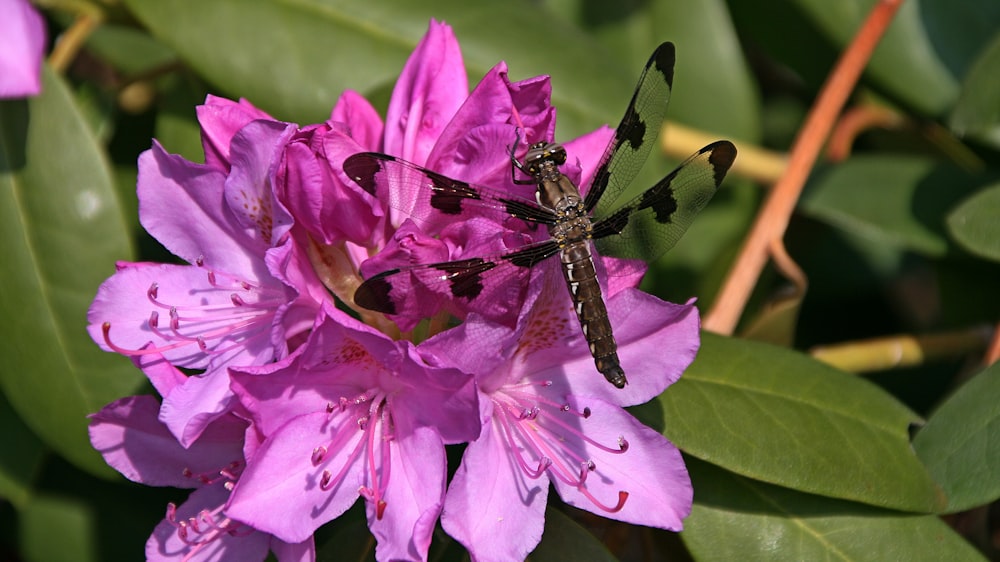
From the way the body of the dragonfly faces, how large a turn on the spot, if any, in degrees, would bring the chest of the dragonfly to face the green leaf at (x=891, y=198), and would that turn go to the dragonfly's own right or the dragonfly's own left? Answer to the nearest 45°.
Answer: approximately 45° to the dragonfly's own right

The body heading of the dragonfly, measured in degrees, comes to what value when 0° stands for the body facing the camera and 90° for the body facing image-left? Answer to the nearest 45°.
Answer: approximately 180°

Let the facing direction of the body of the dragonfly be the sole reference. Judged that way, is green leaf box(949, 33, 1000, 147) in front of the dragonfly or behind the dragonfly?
in front

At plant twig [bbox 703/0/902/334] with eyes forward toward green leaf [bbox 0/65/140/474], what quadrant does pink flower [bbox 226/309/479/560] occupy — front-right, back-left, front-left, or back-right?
front-left

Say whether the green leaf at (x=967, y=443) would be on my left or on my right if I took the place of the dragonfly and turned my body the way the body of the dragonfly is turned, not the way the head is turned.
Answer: on my right

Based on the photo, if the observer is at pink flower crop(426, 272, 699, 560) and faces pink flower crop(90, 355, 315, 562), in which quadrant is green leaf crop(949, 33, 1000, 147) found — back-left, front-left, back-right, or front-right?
back-right

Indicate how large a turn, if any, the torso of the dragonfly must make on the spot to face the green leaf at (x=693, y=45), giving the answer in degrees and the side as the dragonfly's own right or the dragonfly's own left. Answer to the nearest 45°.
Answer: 0° — it already faces it

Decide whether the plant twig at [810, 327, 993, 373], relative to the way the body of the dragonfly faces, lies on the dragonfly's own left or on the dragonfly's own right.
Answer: on the dragonfly's own right
